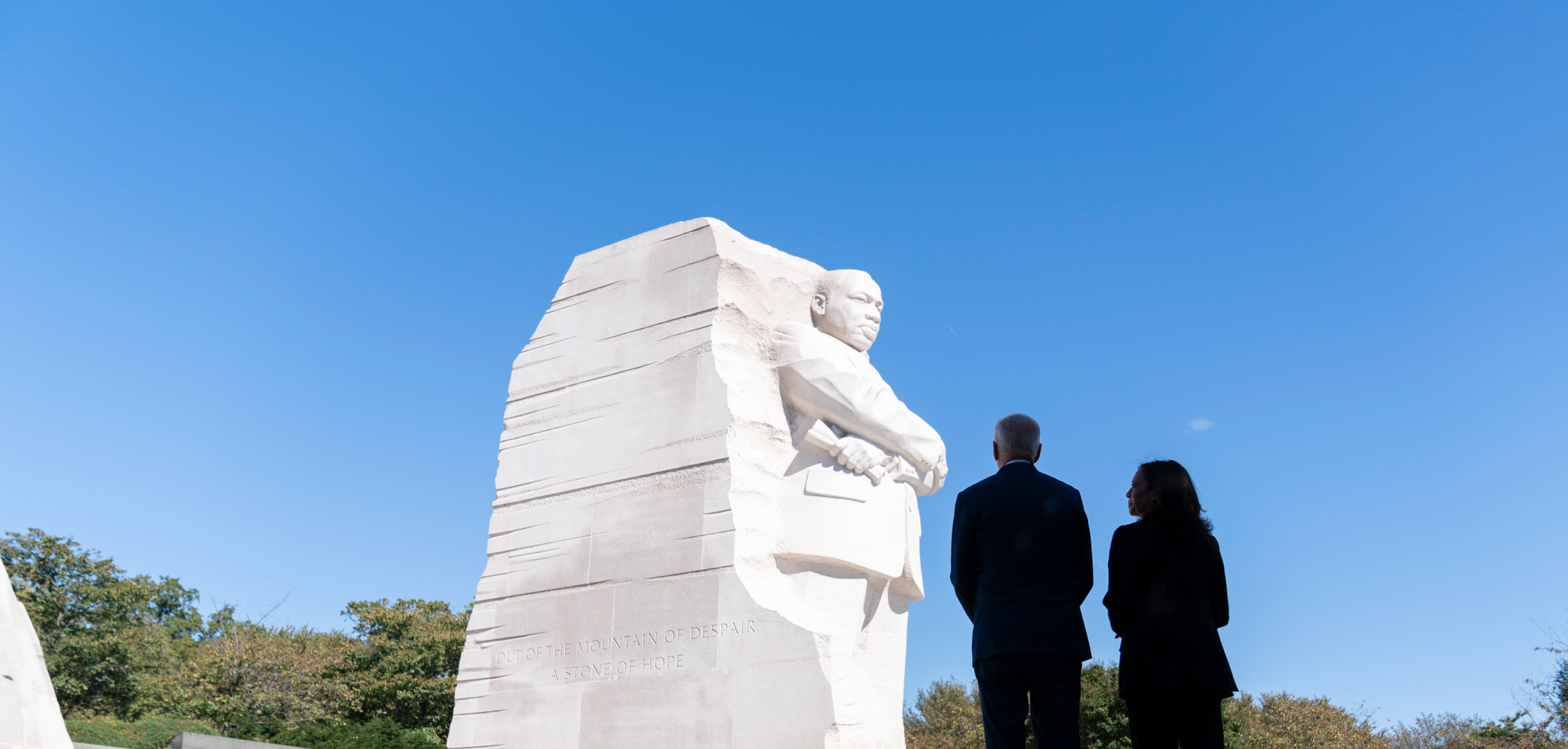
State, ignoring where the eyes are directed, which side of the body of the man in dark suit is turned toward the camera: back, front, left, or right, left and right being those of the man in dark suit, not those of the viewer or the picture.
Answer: back

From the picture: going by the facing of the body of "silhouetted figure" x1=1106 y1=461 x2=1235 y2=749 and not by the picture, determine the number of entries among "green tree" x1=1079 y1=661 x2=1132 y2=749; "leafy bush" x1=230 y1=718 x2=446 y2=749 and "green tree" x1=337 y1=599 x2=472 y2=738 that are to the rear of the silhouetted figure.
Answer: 0

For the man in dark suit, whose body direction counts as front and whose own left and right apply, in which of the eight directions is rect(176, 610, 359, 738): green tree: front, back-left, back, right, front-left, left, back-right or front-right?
front-left

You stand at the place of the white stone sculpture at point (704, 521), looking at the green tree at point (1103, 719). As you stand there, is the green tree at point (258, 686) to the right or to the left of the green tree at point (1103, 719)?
left

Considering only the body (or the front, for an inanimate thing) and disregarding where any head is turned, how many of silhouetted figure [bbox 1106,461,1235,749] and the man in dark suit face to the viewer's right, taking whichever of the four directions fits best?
0

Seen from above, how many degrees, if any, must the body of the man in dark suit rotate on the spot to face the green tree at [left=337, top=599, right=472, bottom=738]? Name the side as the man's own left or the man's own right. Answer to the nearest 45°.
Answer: approximately 45° to the man's own left

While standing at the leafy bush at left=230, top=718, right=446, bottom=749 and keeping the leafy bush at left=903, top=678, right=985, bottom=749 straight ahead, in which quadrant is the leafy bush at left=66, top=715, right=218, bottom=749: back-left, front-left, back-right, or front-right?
back-left

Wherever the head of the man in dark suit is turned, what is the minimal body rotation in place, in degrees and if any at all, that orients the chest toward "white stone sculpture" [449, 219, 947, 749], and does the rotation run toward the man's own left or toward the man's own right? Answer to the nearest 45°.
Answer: approximately 45° to the man's own left

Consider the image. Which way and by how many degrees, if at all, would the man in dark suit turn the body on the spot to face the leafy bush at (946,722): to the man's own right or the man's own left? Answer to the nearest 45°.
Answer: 0° — they already face it

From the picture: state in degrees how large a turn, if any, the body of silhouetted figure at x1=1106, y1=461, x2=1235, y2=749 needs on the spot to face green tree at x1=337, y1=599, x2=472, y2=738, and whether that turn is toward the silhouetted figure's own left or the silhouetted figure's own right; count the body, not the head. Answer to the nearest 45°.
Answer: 0° — they already face it

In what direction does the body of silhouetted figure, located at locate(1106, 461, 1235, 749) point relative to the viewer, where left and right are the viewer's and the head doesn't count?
facing away from the viewer and to the left of the viewer

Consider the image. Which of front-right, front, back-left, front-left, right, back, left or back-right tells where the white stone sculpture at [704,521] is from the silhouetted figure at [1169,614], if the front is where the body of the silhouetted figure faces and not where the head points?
front

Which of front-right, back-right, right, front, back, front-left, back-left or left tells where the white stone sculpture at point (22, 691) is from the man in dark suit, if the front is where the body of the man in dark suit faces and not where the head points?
left

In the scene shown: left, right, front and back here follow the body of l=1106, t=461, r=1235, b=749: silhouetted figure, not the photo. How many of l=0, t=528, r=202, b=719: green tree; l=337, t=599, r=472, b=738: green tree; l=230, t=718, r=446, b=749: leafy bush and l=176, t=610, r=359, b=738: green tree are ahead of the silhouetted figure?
4

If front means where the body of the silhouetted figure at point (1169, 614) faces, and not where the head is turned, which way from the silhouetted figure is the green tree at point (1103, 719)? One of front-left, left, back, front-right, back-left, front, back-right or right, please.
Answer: front-right

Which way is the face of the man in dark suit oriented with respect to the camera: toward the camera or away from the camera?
away from the camera

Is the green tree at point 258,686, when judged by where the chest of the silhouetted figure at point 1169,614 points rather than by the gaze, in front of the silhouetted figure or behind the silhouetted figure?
in front
